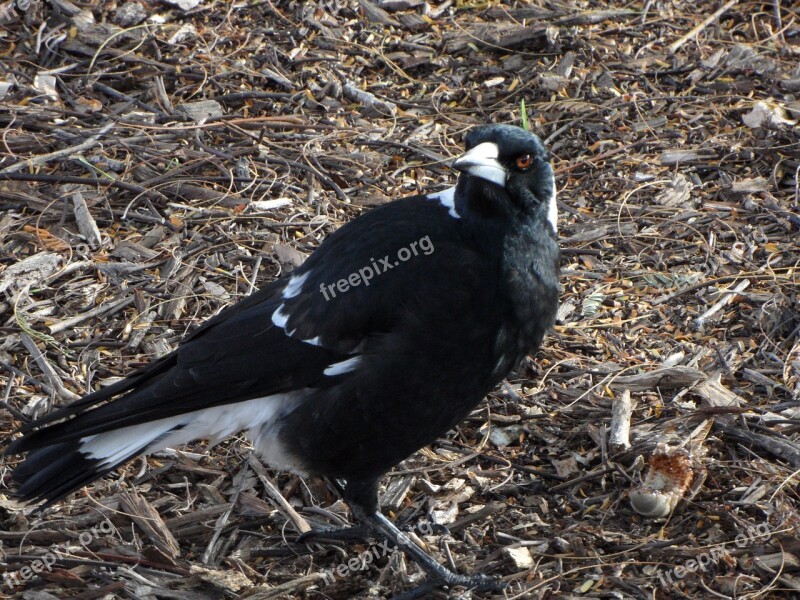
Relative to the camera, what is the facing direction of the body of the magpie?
to the viewer's right
